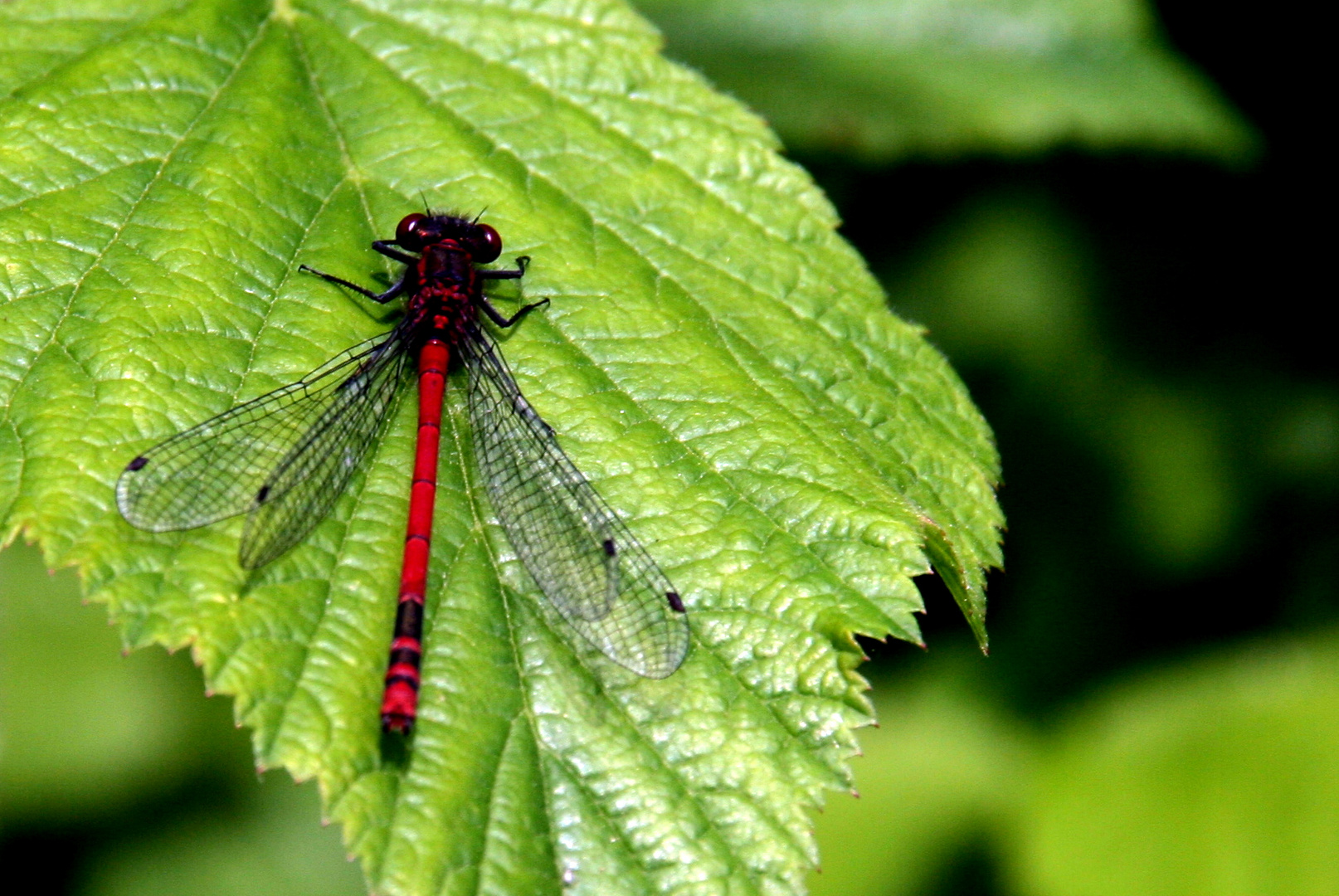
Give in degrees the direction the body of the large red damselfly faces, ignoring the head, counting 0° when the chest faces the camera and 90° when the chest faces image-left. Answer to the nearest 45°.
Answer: approximately 180°

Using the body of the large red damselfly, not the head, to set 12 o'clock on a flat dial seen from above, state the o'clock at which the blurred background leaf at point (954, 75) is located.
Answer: The blurred background leaf is roughly at 2 o'clock from the large red damselfly.
